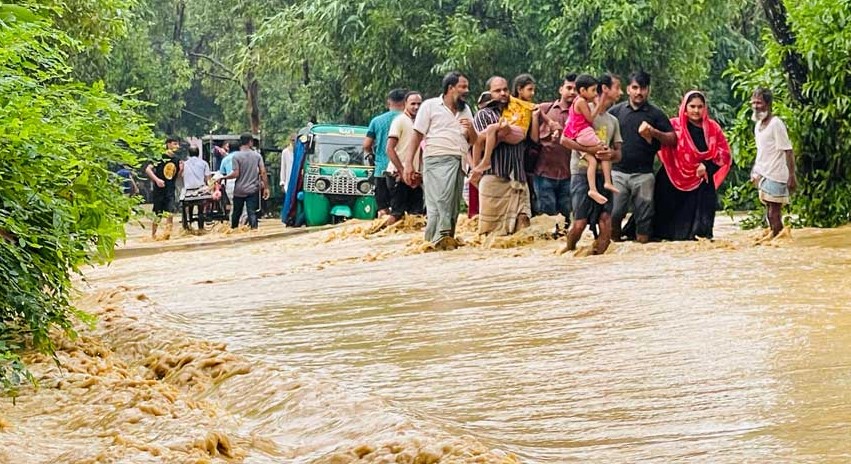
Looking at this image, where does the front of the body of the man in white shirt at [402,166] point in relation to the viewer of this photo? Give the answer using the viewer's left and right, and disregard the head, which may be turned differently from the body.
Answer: facing the viewer and to the right of the viewer

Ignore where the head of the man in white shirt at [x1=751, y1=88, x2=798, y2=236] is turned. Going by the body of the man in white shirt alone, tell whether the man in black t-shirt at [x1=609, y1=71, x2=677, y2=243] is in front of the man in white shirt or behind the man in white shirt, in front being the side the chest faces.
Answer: in front

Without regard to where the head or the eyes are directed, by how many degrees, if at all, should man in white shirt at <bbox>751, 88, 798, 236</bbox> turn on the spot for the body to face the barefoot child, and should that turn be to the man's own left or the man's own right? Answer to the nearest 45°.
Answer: approximately 45° to the man's own right

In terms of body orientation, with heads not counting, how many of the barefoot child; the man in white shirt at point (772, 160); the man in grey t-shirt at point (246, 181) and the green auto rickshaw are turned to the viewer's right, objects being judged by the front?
0

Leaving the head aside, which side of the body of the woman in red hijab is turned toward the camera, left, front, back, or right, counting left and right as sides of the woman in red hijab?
front

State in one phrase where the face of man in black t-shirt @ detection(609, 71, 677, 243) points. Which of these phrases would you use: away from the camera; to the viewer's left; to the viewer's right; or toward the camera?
toward the camera

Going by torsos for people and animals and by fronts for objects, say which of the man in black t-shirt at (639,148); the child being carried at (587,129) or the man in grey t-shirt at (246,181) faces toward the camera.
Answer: the man in black t-shirt

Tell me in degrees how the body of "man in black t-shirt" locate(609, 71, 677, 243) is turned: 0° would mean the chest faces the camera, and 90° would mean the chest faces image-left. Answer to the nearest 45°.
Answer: approximately 0°

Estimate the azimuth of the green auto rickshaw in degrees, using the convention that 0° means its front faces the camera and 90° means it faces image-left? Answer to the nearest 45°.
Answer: approximately 0°

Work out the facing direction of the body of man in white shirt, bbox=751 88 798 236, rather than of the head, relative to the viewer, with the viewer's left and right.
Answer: facing the viewer and to the left of the viewer
